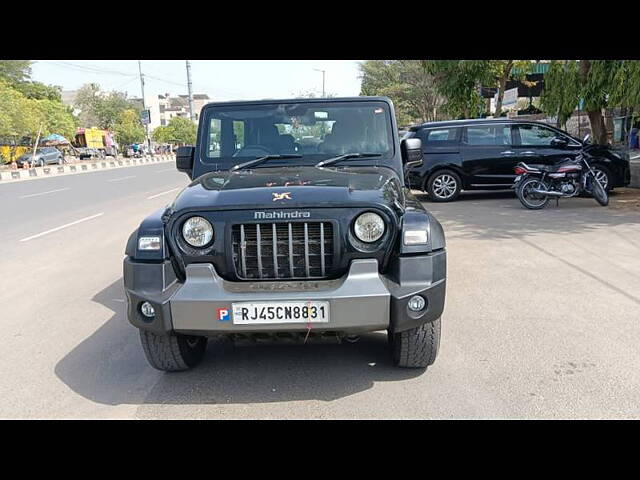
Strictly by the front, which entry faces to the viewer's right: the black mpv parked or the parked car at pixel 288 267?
the black mpv parked

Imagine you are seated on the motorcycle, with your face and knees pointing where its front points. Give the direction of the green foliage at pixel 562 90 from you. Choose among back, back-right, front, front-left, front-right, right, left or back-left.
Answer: left

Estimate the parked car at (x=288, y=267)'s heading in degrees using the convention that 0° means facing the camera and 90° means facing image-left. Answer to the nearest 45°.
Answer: approximately 0°

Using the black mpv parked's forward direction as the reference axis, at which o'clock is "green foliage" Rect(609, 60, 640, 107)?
The green foliage is roughly at 11 o'clock from the black mpv parked.

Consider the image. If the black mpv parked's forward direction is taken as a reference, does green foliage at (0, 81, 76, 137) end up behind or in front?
behind

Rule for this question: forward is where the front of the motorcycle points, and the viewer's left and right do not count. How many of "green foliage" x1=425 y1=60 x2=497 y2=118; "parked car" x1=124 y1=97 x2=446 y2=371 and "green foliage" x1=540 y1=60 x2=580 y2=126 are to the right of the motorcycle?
1

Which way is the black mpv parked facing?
to the viewer's right

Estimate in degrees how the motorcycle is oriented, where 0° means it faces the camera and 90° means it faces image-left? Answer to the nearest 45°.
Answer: approximately 270°

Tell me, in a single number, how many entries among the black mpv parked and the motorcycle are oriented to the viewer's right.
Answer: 2

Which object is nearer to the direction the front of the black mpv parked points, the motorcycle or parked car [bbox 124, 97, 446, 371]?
the motorcycle

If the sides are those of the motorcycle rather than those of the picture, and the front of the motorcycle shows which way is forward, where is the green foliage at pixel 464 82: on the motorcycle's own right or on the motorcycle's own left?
on the motorcycle's own left

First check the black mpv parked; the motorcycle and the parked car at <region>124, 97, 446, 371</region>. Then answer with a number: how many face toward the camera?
1

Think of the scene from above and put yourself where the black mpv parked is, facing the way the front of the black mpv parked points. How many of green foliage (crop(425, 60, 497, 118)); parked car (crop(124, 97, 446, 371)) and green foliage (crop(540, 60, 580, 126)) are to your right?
1

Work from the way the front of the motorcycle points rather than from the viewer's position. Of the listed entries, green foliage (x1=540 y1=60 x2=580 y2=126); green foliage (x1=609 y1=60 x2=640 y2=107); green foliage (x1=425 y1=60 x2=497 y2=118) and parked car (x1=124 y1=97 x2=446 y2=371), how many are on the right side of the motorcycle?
1
